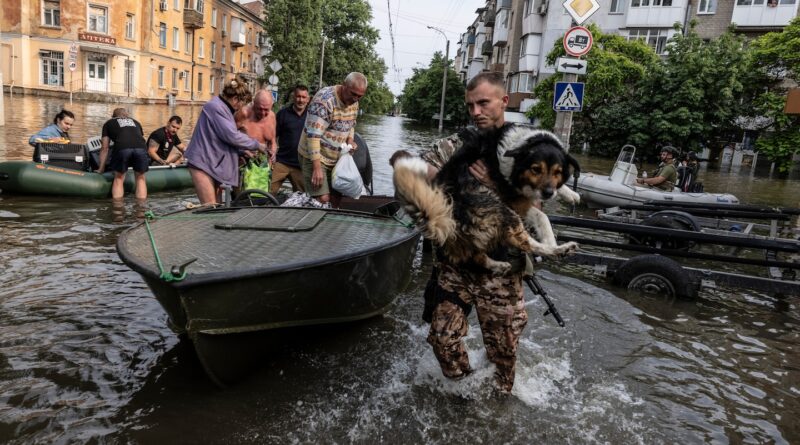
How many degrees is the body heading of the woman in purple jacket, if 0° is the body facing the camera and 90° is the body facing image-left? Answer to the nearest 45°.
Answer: approximately 270°

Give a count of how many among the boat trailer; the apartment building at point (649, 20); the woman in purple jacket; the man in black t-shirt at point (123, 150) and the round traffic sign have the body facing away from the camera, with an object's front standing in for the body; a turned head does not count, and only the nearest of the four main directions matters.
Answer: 1

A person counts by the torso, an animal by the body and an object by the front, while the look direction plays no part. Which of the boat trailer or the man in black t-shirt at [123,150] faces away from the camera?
the man in black t-shirt

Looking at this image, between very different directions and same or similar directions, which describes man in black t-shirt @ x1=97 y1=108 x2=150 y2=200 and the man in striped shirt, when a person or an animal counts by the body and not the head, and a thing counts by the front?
very different directions

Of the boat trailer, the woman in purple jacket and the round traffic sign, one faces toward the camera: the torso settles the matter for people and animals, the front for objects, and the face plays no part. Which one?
the round traffic sign

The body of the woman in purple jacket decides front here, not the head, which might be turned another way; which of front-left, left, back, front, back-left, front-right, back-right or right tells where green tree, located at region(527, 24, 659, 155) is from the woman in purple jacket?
front-left

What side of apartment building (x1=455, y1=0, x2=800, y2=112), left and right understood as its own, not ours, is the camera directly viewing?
front

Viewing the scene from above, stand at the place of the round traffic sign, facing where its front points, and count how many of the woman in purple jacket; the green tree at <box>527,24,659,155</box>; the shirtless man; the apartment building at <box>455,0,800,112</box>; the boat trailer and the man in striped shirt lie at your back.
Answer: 2

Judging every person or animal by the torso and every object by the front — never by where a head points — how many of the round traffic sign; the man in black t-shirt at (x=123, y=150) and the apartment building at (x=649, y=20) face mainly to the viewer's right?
0

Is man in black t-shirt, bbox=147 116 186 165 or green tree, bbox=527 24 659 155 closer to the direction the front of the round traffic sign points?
the man in black t-shirt

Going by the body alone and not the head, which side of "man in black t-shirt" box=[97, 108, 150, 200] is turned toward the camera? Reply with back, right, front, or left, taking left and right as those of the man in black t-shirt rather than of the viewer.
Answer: back

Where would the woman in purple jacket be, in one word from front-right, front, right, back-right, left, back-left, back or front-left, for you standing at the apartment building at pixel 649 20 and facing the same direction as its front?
front
